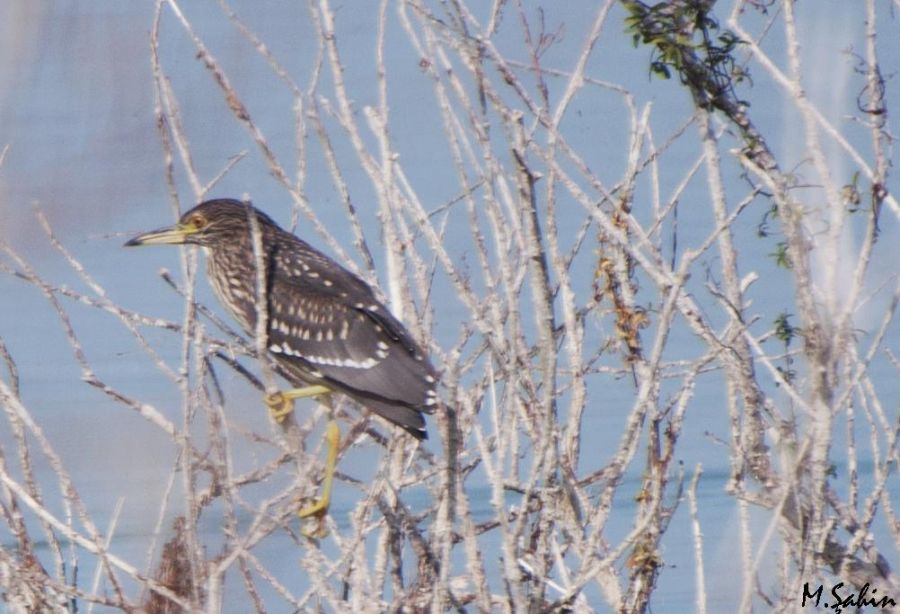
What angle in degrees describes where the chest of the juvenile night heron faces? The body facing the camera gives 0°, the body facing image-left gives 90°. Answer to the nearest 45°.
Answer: approximately 90°
